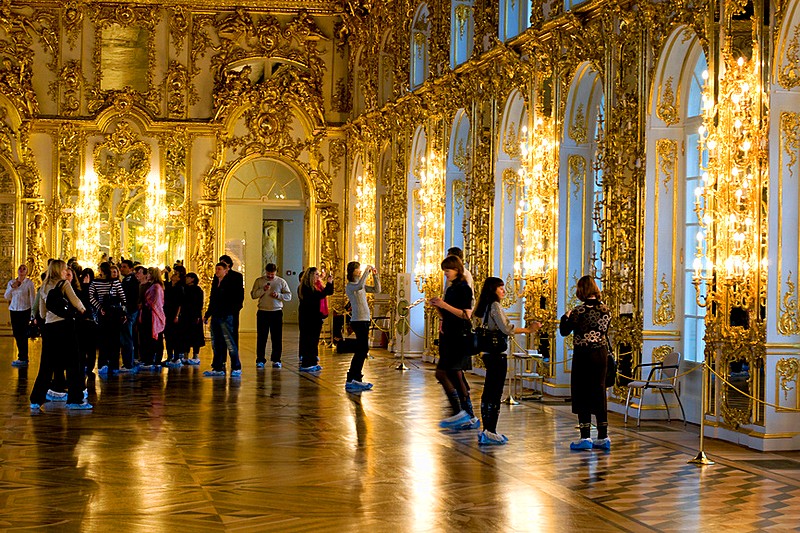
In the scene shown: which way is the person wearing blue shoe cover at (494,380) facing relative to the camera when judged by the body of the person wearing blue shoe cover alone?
to the viewer's right

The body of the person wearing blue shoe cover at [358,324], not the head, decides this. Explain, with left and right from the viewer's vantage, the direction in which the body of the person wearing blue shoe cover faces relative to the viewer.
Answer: facing to the right of the viewer

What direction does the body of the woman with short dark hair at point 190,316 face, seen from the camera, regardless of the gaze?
to the viewer's left

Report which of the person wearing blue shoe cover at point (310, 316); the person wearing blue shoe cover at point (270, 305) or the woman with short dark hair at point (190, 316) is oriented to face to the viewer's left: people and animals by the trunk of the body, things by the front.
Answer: the woman with short dark hair

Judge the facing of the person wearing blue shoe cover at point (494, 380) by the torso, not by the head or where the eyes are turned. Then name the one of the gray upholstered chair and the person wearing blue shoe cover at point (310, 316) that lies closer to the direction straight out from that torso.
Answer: the gray upholstered chair

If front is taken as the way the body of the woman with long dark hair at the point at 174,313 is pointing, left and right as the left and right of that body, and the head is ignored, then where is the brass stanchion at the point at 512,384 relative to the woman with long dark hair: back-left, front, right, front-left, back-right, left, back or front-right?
back-left

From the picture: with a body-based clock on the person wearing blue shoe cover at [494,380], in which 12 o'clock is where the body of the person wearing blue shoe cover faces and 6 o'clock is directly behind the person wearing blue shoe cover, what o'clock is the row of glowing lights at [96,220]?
The row of glowing lights is roughly at 8 o'clock from the person wearing blue shoe cover.

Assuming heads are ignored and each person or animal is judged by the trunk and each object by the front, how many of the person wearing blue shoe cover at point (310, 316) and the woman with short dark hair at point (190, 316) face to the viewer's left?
1

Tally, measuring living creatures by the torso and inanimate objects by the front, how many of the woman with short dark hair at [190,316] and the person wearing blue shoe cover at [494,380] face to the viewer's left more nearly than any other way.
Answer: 1

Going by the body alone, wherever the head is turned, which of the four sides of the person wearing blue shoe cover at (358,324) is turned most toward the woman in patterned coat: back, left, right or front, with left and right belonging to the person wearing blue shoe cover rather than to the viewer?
right
